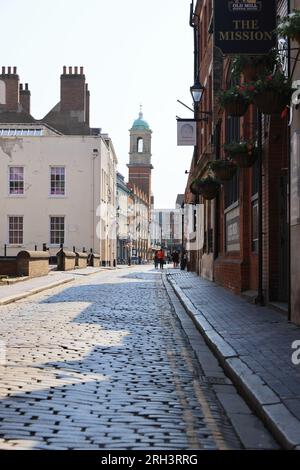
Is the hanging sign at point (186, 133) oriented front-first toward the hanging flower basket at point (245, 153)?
yes

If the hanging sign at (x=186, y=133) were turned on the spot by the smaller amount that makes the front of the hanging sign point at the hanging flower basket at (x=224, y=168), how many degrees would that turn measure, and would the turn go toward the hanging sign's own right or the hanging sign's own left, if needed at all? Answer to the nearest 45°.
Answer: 0° — it already faces it

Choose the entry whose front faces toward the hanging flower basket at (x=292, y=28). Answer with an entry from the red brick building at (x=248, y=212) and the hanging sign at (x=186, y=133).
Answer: the hanging sign

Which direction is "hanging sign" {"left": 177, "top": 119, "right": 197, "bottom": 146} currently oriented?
toward the camera

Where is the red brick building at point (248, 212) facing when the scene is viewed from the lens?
facing to the left of the viewer

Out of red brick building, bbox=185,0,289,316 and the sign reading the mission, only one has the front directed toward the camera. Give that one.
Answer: the sign reading the mission

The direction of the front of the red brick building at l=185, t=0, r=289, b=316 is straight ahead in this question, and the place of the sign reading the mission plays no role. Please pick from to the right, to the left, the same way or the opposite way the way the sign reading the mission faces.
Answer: to the left

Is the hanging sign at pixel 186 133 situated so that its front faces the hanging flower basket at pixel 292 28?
yes

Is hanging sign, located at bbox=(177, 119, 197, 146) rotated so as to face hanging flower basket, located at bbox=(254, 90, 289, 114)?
yes

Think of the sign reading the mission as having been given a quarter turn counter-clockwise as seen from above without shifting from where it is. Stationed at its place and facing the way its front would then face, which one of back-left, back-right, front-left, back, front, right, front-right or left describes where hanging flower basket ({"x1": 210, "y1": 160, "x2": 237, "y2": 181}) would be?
left

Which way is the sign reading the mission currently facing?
toward the camera
